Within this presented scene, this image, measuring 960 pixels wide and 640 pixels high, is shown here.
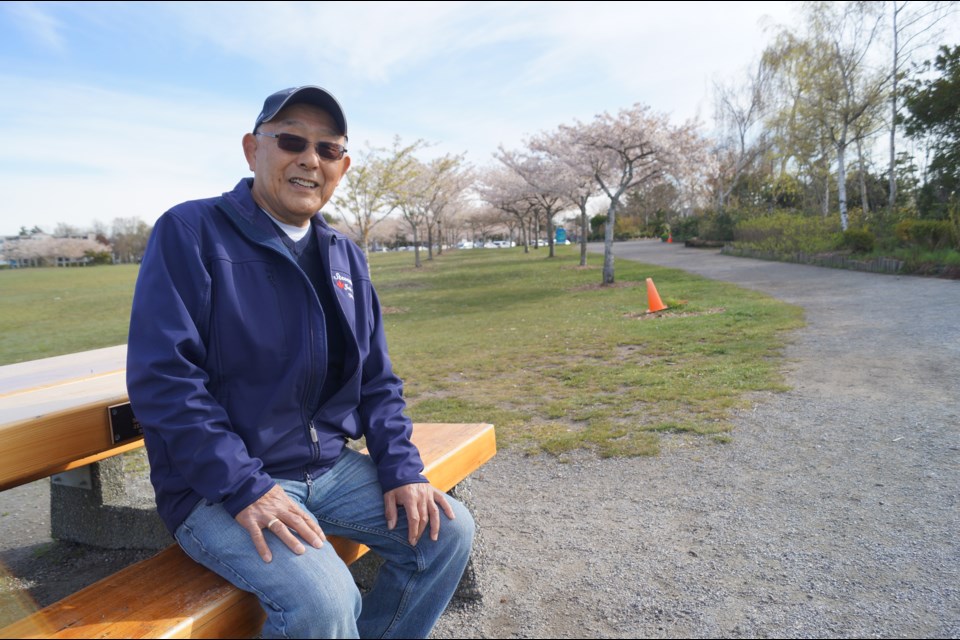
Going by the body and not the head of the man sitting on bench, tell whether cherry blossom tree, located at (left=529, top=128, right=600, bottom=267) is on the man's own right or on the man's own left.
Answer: on the man's own left

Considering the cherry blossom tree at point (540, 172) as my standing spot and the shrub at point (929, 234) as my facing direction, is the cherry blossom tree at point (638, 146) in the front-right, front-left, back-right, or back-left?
front-right

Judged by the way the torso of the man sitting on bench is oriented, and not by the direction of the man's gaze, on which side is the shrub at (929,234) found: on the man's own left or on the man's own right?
on the man's own left

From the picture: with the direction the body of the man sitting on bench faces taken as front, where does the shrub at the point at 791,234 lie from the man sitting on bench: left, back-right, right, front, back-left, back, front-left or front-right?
left

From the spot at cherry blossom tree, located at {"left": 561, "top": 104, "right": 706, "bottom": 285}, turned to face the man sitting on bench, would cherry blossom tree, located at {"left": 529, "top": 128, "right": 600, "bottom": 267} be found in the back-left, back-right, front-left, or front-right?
back-right

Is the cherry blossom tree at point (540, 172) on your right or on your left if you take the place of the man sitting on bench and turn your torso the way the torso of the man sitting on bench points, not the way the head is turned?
on your left

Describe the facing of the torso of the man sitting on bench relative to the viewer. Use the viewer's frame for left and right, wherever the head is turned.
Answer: facing the viewer and to the right of the viewer
